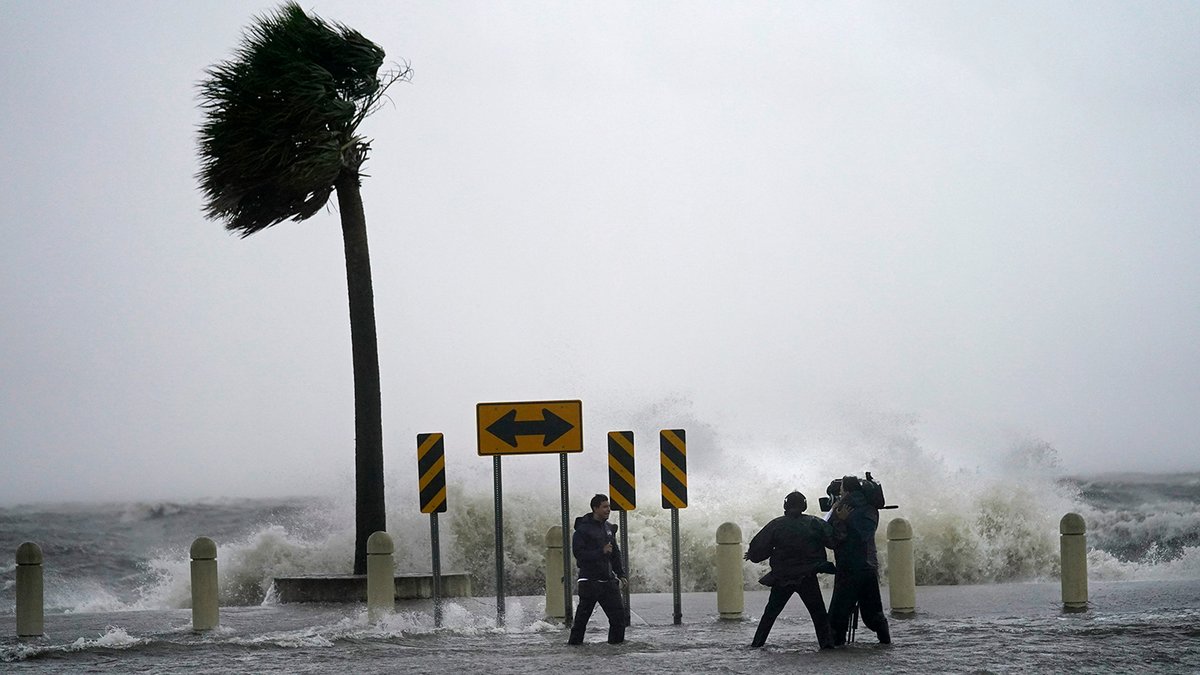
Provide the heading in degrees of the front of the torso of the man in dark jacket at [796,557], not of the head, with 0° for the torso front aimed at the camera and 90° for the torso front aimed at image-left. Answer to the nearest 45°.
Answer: approximately 180°

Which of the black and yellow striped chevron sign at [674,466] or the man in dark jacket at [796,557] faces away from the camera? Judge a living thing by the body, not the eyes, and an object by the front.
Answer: the man in dark jacket

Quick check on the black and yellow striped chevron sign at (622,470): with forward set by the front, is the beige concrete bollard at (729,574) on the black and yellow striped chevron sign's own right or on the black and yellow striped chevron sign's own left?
on the black and yellow striped chevron sign's own left

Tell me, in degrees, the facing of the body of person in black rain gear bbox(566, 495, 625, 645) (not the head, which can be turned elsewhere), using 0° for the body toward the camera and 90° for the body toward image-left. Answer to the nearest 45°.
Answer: approximately 315°

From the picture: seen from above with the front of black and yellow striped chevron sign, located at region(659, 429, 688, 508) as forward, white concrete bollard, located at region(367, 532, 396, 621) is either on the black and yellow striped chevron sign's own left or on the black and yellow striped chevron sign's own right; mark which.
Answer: on the black and yellow striped chevron sign's own right

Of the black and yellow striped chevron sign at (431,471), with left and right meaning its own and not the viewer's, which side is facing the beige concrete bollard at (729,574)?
left

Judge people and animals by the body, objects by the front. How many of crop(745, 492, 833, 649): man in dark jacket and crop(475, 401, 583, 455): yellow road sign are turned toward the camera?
1

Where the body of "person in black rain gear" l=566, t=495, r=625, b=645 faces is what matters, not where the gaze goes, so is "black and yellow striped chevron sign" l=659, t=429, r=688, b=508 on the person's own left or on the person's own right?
on the person's own left

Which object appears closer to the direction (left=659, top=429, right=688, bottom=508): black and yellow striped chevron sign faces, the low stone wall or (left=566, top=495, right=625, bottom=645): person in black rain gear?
the person in black rain gear

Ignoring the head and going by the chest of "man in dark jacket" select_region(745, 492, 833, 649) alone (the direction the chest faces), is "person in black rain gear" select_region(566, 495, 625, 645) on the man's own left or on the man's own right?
on the man's own left
